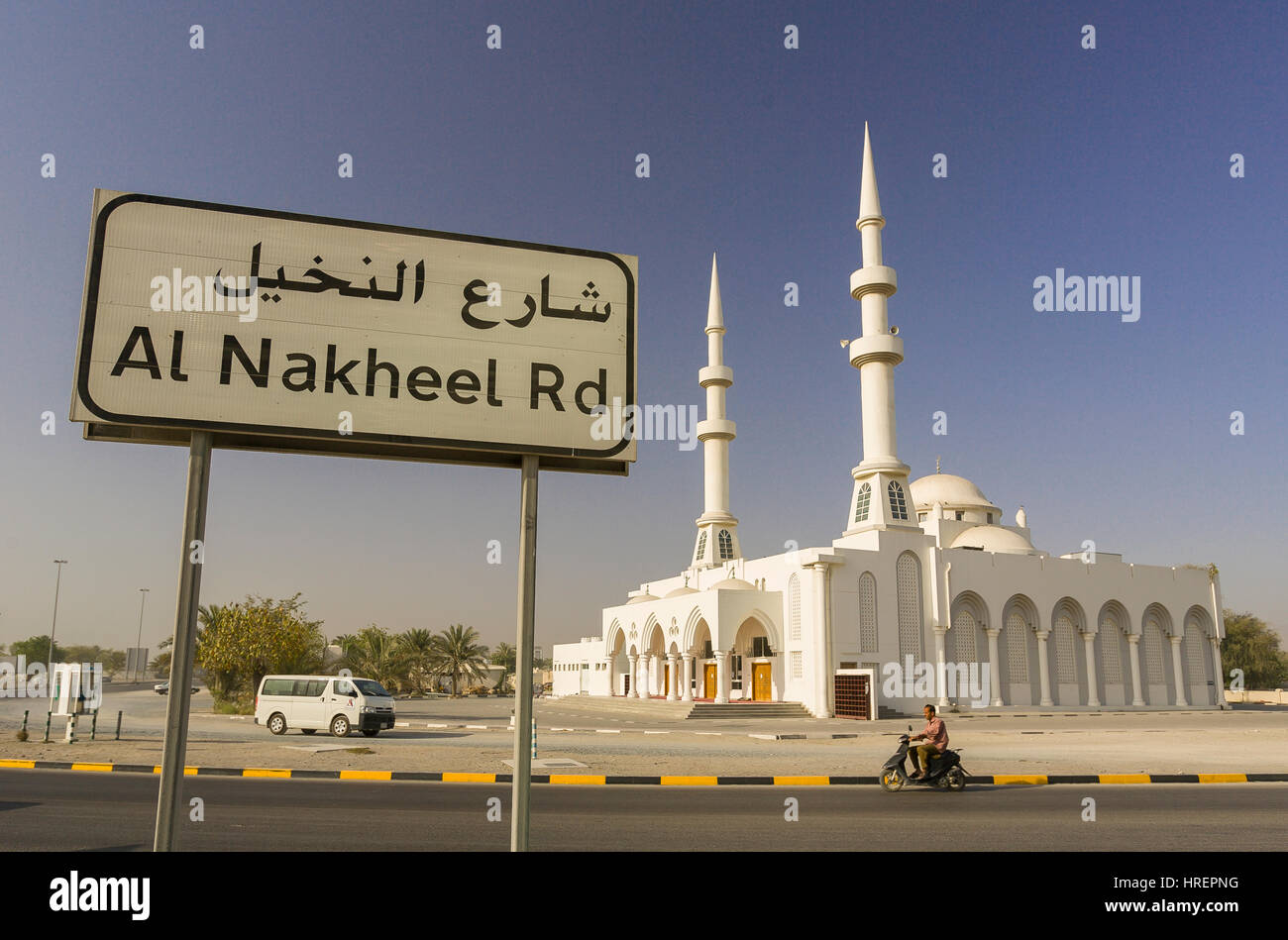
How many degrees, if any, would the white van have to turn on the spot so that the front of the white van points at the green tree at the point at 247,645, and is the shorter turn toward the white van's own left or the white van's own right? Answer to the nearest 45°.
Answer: approximately 135° to the white van's own left

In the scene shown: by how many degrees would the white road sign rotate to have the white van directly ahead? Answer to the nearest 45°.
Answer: approximately 180°

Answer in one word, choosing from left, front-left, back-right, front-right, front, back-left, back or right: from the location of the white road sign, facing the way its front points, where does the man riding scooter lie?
back-left

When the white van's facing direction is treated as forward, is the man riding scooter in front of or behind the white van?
in front

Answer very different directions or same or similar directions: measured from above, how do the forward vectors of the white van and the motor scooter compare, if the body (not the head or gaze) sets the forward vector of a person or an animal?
very different directions

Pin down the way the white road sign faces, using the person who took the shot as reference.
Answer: facing the viewer

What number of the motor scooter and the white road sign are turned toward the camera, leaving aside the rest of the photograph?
1

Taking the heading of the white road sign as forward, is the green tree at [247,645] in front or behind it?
behind

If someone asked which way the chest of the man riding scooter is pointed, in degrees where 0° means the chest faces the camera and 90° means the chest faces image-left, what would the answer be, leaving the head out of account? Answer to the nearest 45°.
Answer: approximately 90°
